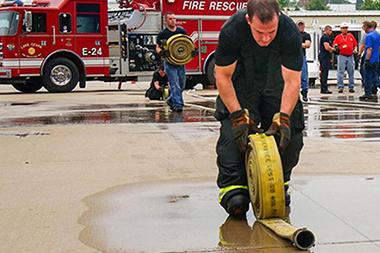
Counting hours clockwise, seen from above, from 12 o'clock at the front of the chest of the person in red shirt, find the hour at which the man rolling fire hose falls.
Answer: The man rolling fire hose is roughly at 12 o'clock from the person in red shirt.

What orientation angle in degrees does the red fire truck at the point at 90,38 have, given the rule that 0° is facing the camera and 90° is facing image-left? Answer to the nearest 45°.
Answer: approximately 45°

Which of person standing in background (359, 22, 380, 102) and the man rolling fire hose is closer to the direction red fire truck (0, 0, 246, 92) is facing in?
the man rolling fire hose

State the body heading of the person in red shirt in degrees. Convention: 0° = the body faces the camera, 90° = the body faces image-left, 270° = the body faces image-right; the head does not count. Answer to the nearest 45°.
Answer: approximately 0°

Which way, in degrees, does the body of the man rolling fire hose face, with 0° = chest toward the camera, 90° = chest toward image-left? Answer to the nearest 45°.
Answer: approximately 0°

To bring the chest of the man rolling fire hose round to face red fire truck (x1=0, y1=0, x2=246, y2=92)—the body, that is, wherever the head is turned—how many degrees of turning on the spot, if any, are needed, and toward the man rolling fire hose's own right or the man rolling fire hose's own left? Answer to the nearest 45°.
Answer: approximately 180°

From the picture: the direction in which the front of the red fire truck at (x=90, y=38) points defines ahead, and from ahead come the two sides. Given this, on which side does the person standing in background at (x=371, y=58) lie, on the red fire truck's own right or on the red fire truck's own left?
on the red fire truck's own left
